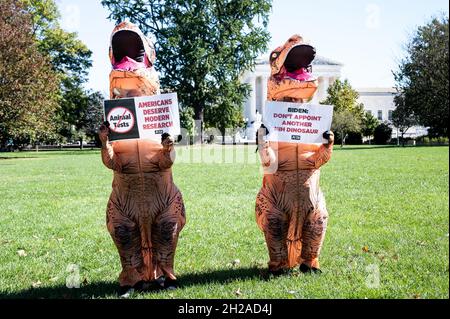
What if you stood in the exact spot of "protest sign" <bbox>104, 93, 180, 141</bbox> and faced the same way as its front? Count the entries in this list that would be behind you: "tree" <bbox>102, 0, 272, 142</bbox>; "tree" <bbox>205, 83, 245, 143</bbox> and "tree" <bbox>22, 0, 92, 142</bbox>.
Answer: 3

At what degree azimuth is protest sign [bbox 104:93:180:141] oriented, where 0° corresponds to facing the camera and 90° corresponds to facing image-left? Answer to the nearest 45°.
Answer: approximately 0°

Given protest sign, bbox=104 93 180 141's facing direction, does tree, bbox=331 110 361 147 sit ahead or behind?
behind

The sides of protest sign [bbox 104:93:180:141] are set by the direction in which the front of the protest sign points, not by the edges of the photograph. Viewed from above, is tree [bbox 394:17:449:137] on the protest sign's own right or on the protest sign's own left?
on the protest sign's own left

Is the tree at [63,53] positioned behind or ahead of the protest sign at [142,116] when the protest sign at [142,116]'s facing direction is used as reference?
behind

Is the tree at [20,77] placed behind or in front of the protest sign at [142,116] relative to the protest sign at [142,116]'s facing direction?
behind

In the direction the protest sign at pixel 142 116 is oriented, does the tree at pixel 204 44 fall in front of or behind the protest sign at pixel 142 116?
behind

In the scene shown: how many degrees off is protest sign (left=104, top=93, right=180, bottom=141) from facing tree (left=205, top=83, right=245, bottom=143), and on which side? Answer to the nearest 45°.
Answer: approximately 180°
